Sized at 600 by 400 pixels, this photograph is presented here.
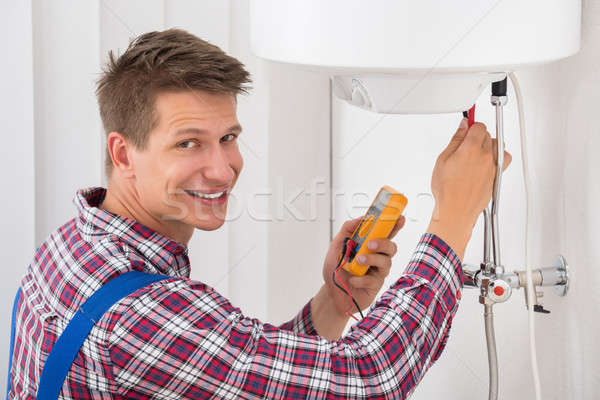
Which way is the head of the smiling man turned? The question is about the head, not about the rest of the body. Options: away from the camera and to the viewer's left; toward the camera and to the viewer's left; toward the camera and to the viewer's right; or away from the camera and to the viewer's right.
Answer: toward the camera and to the viewer's right

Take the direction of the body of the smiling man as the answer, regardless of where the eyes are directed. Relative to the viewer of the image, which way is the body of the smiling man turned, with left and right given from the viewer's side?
facing away from the viewer and to the right of the viewer
